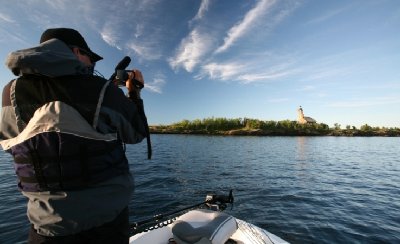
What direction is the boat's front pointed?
away from the camera

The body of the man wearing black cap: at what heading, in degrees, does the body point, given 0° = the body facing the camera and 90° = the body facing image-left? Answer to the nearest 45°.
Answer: approximately 225°
